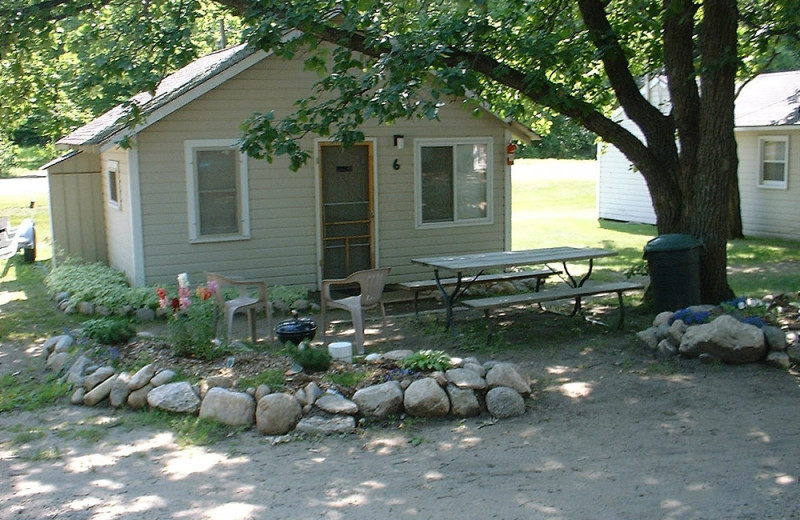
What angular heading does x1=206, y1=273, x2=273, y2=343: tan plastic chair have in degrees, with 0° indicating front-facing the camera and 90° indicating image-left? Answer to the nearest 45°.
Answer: approximately 315°

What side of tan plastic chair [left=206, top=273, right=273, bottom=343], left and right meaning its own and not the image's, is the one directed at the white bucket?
front

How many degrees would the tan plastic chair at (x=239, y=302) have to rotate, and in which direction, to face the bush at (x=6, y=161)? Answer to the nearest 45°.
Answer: approximately 135° to its left

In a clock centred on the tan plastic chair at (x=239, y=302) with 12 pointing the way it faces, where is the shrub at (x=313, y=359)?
The shrub is roughly at 1 o'clock from the tan plastic chair.

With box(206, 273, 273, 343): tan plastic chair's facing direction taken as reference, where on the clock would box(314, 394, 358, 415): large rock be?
The large rock is roughly at 1 o'clock from the tan plastic chair.

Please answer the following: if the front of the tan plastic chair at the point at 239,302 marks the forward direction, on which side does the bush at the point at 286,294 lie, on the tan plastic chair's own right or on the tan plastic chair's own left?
on the tan plastic chair's own left

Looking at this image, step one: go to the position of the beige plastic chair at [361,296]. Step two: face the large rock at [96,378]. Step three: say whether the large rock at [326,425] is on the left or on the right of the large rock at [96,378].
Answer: left

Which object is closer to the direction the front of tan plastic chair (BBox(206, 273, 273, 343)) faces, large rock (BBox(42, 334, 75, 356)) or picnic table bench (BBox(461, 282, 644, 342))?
the picnic table bench

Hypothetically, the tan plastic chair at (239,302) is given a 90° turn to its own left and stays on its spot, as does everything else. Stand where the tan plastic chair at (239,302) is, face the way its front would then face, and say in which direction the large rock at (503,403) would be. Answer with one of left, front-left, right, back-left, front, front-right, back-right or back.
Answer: right

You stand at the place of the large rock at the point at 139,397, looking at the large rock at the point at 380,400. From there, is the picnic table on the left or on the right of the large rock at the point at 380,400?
left

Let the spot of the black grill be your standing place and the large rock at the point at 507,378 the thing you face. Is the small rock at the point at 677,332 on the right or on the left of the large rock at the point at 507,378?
left
